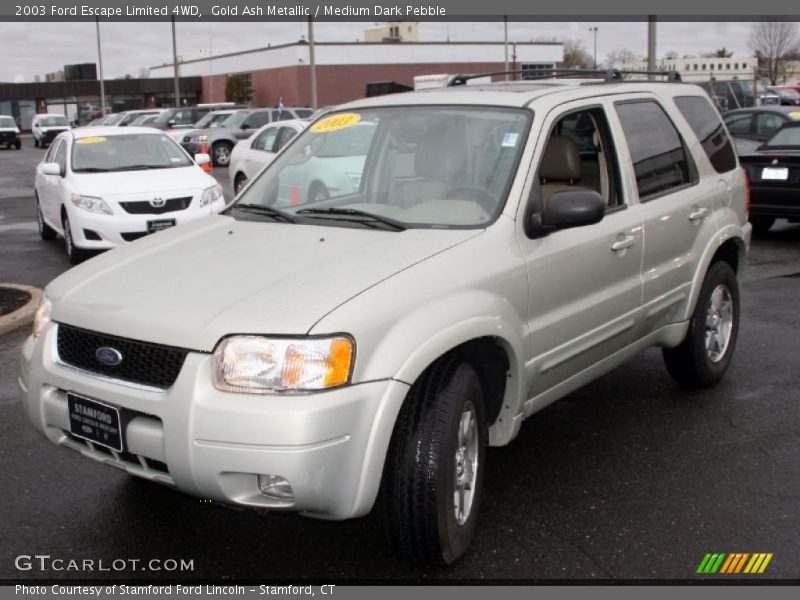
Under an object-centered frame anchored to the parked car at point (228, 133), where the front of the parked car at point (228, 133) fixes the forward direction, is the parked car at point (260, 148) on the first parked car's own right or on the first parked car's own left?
on the first parked car's own left

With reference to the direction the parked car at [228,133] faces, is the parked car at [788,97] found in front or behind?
behind

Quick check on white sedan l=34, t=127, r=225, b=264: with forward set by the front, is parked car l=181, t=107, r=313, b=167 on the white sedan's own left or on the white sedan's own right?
on the white sedan's own left

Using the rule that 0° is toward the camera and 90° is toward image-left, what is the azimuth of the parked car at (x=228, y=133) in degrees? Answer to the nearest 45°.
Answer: approximately 45°

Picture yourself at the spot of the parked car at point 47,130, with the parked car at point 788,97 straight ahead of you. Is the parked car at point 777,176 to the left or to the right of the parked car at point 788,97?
right

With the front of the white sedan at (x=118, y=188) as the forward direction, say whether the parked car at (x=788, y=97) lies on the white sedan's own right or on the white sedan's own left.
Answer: on the white sedan's own left

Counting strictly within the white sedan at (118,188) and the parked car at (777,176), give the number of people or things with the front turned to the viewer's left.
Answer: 0

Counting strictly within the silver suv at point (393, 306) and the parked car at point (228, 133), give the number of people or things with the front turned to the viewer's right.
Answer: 0

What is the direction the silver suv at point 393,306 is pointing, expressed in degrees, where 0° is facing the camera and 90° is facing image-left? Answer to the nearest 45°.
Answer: approximately 45°

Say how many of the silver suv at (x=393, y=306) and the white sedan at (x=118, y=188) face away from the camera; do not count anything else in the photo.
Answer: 0

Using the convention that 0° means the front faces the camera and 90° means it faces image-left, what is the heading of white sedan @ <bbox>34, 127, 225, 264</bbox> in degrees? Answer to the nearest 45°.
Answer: approximately 315°

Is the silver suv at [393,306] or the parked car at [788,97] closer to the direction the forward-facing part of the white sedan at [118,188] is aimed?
the silver suv

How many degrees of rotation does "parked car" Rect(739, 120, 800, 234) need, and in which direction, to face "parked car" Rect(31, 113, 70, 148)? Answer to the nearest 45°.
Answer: approximately 90° to its left
